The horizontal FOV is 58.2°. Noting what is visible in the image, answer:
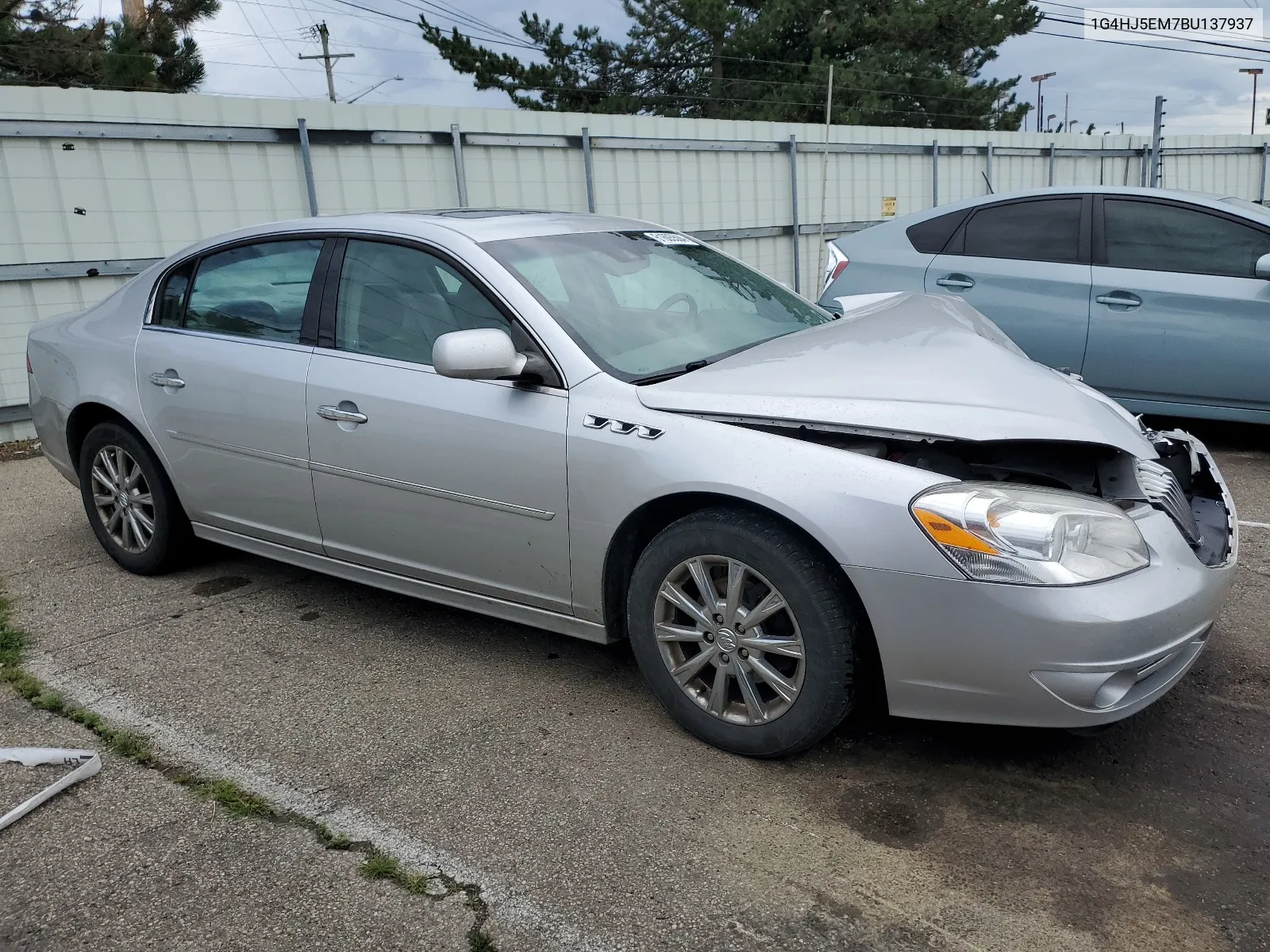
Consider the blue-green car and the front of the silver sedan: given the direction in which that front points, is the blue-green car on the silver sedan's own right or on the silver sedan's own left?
on the silver sedan's own left

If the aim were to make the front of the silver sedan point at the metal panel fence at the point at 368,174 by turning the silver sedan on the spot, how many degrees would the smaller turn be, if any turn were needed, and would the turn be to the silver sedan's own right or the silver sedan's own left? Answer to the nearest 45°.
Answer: approximately 135° to the silver sedan's own left

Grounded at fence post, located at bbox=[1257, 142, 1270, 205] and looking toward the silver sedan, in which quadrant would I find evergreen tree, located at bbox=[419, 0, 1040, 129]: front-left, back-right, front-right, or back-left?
back-right

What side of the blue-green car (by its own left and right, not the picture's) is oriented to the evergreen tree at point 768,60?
left

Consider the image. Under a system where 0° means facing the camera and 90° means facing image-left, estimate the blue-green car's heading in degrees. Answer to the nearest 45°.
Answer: approximately 270°

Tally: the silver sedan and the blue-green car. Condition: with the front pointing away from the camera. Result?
0

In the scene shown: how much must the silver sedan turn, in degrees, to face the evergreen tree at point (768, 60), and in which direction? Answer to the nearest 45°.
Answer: approximately 135° to its left

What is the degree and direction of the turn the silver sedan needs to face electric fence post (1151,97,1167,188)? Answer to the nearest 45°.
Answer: approximately 90° to its left

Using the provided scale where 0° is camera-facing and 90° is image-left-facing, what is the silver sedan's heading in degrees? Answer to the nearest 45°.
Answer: approximately 315°

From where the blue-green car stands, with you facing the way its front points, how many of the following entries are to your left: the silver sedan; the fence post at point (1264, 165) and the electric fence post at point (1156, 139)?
2
